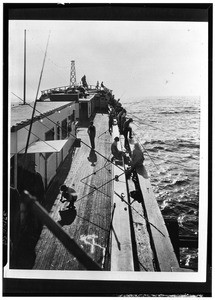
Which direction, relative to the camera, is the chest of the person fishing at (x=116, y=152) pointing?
to the viewer's right
